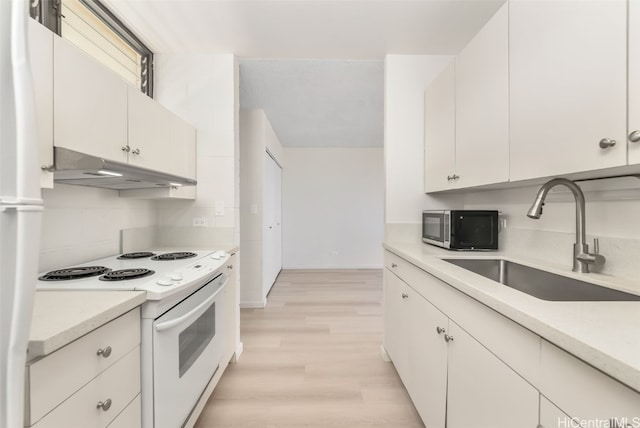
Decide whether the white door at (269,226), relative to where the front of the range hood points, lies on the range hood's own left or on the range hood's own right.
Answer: on the range hood's own left

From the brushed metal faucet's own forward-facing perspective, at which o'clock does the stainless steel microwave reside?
The stainless steel microwave is roughly at 3 o'clock from the brushed metal faucet.

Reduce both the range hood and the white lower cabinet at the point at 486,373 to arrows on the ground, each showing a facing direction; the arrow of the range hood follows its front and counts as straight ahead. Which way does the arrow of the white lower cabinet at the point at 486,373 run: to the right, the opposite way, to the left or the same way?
the opposite way

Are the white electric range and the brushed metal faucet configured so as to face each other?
yes

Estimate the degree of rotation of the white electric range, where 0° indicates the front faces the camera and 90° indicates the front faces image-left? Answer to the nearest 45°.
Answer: approximately 315°

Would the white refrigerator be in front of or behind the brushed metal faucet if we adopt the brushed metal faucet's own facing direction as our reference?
in front

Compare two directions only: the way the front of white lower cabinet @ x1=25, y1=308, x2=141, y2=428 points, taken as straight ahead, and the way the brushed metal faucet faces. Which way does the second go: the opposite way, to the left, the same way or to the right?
the opposite way
